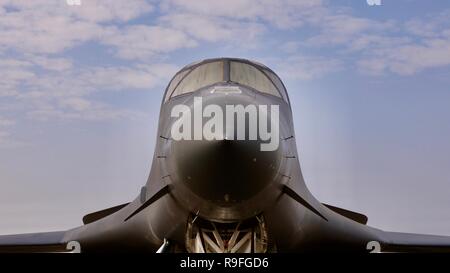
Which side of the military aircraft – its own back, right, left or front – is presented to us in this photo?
front
